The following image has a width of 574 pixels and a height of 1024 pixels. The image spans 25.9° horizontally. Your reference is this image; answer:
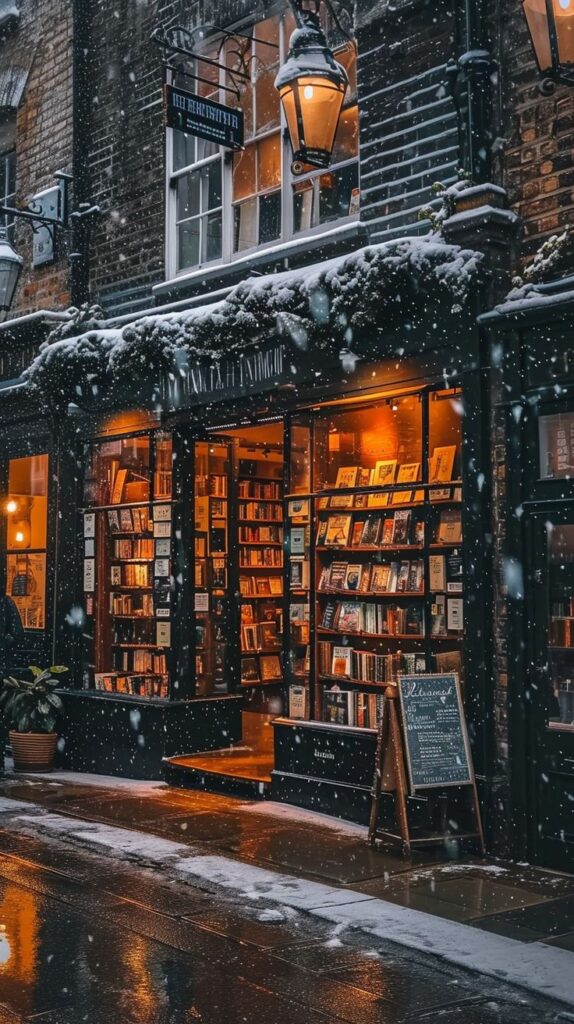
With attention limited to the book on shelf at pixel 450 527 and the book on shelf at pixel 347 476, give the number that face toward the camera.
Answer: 2

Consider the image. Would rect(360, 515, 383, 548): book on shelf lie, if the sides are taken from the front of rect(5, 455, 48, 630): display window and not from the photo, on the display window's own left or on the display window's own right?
on the display window's own left

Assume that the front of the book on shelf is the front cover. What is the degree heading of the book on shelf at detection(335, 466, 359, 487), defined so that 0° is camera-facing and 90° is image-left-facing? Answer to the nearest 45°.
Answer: approximately 0°

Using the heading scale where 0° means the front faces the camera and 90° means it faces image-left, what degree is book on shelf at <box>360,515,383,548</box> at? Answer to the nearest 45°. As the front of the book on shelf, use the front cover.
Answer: approximately 0°

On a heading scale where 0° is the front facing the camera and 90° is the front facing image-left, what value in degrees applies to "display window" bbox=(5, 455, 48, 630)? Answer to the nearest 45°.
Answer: approximately 45°

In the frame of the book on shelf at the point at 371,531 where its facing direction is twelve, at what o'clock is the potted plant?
The potted plant is roughly at 4 o'clock from the book on shelf.

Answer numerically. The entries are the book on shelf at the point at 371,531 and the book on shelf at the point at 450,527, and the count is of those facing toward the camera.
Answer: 2
